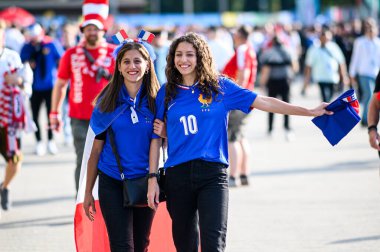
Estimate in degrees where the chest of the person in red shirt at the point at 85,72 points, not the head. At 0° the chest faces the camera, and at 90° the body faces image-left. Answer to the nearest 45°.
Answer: approximately 0°

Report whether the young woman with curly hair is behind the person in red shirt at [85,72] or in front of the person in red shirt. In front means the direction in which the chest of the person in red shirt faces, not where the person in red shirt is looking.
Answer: in front
